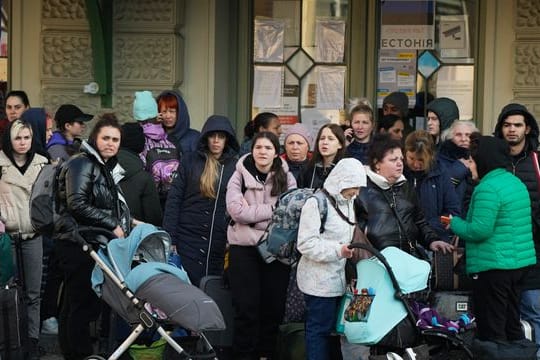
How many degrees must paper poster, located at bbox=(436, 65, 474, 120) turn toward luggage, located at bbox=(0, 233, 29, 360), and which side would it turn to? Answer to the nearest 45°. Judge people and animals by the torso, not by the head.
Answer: approximately 45° to its right

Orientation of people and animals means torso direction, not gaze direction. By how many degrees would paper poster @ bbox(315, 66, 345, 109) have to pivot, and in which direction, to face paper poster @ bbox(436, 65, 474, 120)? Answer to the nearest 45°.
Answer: approximately 90° to its left

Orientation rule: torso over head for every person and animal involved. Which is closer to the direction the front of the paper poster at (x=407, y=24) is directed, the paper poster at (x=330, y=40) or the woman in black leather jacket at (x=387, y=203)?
the woman in black leather jacket

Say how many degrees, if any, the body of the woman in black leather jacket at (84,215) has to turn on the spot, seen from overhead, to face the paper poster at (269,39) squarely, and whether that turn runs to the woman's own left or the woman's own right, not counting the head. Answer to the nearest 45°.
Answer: approximately 90° to the woman's own left

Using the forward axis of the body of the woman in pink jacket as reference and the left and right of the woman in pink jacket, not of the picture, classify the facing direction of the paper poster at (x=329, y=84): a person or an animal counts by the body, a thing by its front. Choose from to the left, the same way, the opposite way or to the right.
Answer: the same way

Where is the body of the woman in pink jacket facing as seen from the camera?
toward the camera

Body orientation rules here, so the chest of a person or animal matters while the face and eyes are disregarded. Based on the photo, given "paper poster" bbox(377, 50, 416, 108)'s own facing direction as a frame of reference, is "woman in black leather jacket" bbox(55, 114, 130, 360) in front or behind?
in front

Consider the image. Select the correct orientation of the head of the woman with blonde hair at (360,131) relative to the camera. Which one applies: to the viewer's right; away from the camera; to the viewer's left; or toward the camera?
toward the camera

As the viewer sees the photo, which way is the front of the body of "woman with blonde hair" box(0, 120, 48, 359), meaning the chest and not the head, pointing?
toward the camera

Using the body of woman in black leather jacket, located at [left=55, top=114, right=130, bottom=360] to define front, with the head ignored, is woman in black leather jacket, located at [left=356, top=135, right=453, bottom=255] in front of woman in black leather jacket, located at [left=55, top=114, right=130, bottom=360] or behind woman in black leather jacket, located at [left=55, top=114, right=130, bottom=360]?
in front

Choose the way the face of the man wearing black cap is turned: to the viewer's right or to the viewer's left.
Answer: to the viewer's right

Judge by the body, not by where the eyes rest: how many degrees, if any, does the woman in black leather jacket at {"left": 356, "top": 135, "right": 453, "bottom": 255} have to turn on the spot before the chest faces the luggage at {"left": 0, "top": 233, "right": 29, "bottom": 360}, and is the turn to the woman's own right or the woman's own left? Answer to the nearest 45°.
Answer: approximately 135° to the woman's own right

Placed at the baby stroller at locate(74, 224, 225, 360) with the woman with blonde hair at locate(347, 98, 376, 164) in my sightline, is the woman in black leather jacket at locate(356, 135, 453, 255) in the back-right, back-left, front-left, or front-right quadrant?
front-right

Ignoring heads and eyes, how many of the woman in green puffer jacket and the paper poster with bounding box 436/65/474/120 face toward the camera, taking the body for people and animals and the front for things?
1

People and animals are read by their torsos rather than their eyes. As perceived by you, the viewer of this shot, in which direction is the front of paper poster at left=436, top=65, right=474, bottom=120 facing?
facing the viewer
